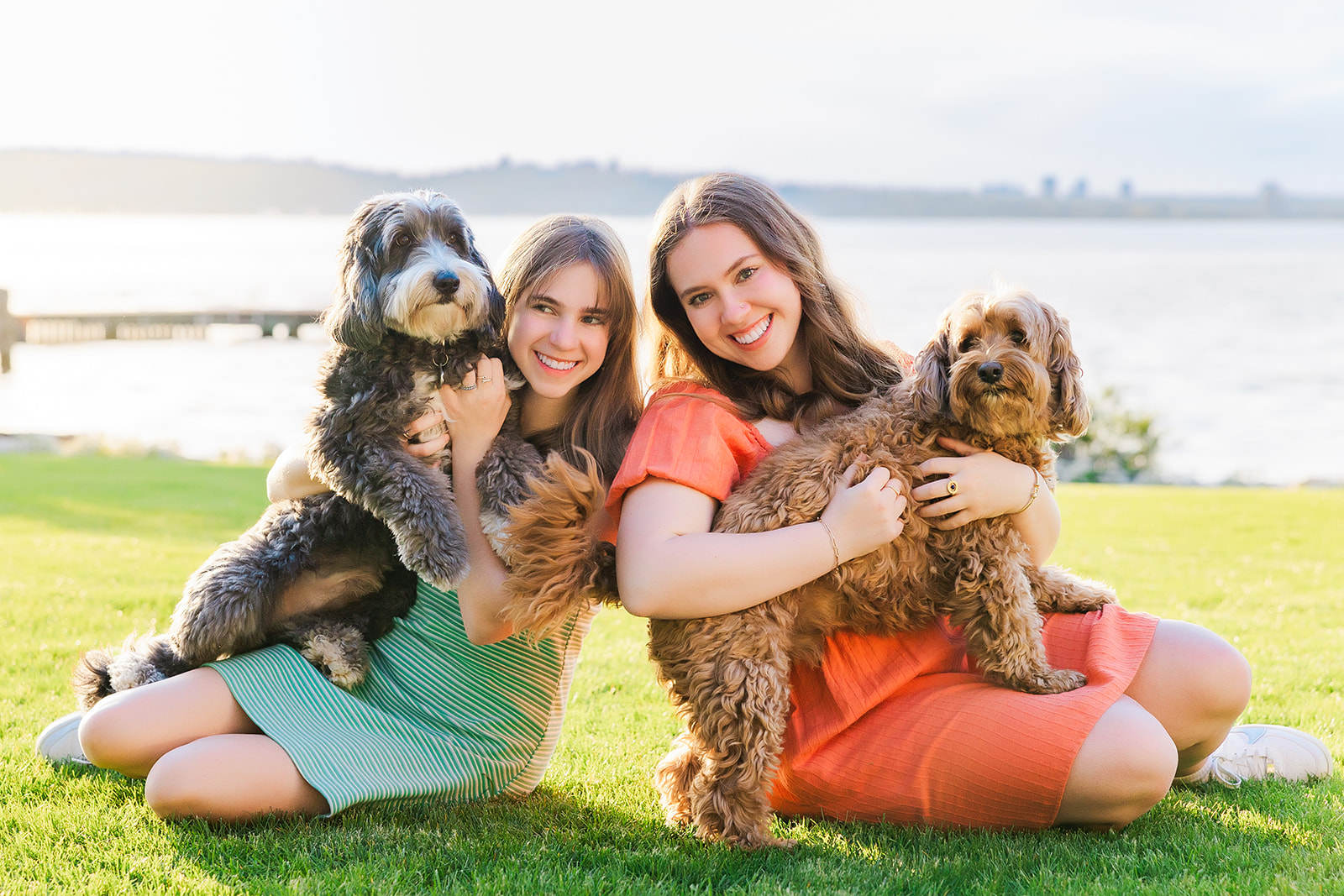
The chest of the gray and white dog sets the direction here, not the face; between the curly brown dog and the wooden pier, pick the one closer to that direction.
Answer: the curly brown dog

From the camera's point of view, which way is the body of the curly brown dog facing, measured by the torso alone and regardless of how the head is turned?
to the viewer's right

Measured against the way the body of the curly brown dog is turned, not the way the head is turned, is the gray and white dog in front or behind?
behind

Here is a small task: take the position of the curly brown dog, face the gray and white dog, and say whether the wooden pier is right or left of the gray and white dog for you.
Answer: right

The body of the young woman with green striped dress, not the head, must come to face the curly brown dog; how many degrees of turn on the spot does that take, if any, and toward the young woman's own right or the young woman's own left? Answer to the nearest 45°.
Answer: approximately 90° to the young woman's own left

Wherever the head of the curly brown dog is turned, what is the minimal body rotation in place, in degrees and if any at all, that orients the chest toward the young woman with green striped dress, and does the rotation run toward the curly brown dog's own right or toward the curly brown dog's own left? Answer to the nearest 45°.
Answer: approximately 180°

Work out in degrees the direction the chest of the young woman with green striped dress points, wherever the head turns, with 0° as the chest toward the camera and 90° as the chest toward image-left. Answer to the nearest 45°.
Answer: approximately 45°

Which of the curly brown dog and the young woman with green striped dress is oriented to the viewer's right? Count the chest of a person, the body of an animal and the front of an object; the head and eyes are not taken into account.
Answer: the curly brown dog
